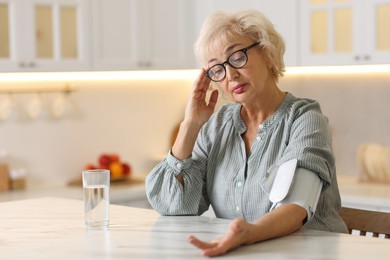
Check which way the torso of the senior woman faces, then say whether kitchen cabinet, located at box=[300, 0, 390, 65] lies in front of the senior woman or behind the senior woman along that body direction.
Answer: behind

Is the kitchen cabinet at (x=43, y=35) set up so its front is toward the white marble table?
yes

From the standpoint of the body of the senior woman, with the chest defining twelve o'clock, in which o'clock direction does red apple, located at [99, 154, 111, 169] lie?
The red apple is roughly at 4 o'clock from the senior woman.

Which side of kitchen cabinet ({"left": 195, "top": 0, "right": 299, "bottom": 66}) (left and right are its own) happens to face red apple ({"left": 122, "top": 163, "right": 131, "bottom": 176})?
right

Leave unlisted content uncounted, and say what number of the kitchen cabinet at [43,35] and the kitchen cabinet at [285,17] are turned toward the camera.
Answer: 2

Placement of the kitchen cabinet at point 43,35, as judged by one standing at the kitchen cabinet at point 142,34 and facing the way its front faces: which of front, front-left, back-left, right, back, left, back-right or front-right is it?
front-right

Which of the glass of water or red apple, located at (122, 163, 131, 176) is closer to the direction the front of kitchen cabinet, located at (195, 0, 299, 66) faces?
the glass of water

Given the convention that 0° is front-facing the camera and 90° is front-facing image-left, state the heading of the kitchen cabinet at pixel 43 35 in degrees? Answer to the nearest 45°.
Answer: approximately 0°

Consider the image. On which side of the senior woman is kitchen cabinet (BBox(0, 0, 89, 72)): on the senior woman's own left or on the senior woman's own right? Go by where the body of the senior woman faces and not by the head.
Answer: on the senior woman's own right
